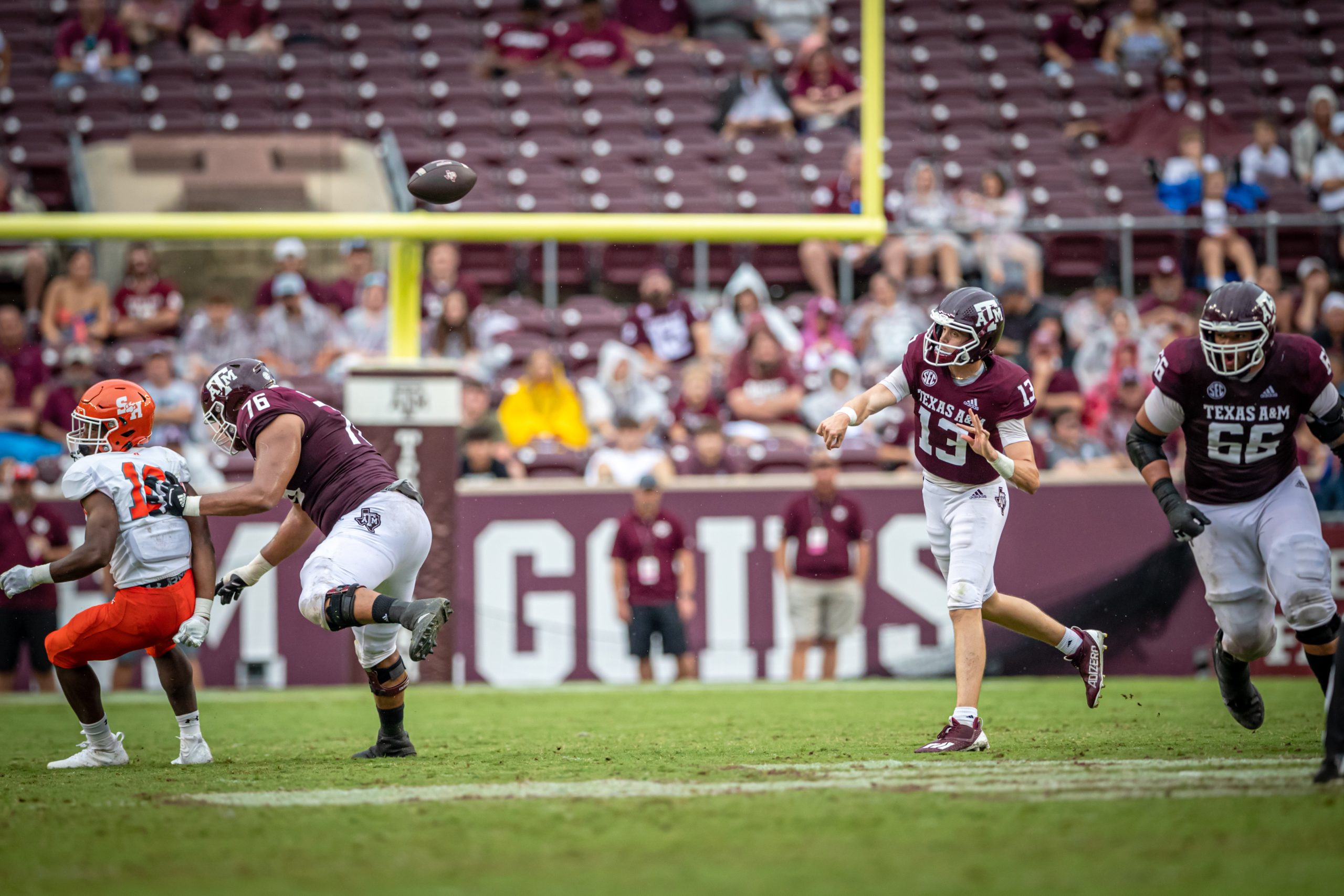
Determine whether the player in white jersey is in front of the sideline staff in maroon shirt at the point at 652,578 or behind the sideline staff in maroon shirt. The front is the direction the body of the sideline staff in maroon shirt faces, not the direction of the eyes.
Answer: in front

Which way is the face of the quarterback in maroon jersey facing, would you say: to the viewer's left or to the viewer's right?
to the viewer's left

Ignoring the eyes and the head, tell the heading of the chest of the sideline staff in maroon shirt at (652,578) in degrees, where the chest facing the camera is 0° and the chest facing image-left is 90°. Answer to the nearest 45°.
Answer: approximately 0°

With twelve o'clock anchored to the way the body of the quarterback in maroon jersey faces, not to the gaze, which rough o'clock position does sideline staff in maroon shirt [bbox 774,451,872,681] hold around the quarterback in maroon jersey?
The sideline staff in maroon shirt is roughly at 4 o'clock from the quarterback in maroon jersey.

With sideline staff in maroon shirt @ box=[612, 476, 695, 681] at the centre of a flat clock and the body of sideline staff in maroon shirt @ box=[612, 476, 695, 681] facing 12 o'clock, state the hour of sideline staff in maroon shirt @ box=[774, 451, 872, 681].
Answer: sideline staff in maroon shirt @ box=[774, 451, 872, 681] is roughly at 9 o'clock from sideline staff in maroon shirt @ box=[612, 476, 695, 681].

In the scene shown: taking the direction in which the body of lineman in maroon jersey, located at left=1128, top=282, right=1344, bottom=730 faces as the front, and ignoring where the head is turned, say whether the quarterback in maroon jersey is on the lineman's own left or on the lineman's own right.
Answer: on the lineman's own right
